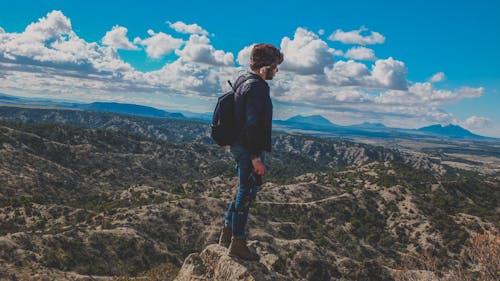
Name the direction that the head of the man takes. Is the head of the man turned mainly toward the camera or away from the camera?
away from the camera

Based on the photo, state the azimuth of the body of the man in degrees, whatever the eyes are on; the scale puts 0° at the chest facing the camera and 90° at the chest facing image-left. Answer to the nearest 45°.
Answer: approximately 270°
